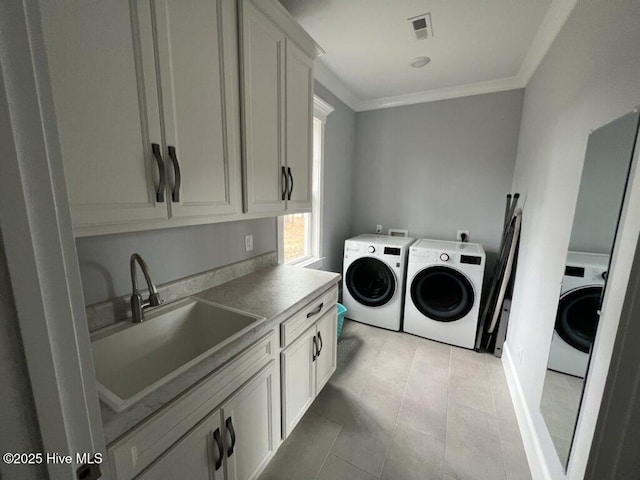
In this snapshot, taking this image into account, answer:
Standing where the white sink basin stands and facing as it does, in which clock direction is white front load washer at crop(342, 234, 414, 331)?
The white front load washer is roughly at 10 o'clock from the white sink basin.

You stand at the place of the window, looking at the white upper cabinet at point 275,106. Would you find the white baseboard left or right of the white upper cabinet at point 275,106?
left

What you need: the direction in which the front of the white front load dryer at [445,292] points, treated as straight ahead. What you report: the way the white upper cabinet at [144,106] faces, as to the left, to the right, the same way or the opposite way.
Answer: to the left

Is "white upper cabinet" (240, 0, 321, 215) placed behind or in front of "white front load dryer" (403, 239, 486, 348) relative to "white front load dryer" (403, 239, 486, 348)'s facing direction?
in front

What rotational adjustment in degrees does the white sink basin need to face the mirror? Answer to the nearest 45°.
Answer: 0° — it already faces it

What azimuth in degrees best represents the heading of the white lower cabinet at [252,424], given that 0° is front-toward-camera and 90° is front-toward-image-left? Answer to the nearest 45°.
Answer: approximately 315°

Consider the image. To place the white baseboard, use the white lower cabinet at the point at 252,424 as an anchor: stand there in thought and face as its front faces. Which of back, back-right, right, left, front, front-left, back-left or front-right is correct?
front-left

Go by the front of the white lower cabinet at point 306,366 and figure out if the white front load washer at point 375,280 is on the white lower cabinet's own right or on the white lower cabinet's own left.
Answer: on the white lower cabinet's own left
